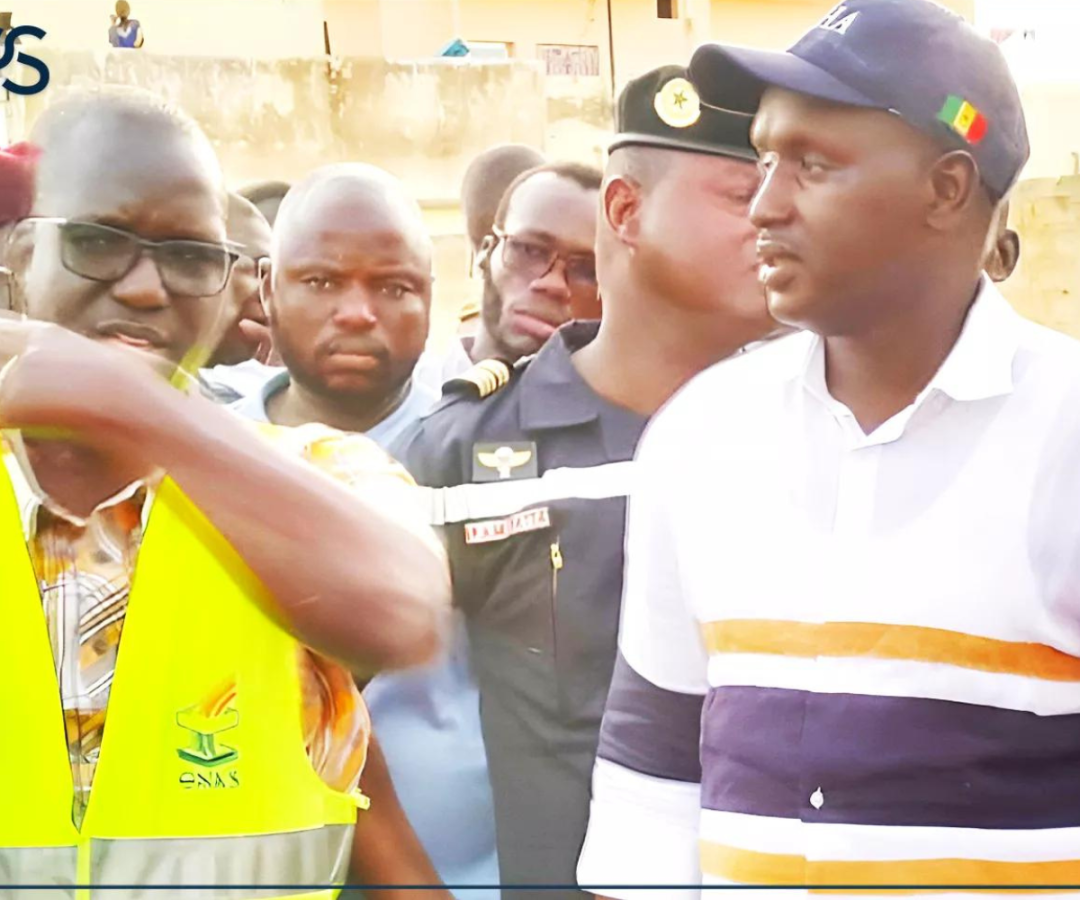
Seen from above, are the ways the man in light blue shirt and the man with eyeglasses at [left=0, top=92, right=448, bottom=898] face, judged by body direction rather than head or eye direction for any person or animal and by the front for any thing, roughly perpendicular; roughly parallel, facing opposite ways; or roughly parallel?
roughly parallel

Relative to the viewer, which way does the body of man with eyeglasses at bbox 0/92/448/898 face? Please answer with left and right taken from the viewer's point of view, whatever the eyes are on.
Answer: facing the viewer

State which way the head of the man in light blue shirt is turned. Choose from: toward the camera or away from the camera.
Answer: toward the camera

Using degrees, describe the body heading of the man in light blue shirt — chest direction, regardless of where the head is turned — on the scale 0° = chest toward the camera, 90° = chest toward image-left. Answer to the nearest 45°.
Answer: approximately 0°
